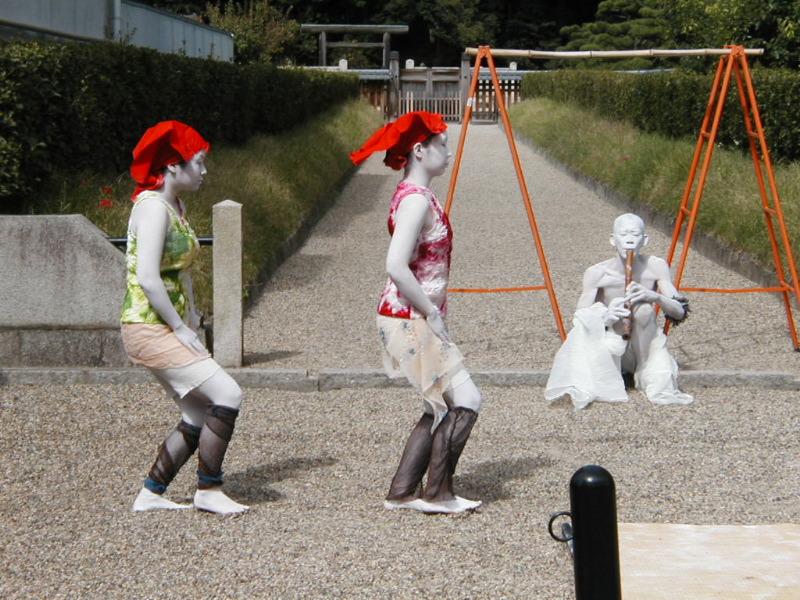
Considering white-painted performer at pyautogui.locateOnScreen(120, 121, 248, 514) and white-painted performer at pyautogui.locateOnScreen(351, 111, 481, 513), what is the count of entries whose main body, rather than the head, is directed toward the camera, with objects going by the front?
0

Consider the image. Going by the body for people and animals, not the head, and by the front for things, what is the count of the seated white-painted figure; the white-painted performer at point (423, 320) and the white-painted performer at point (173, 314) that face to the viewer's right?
2

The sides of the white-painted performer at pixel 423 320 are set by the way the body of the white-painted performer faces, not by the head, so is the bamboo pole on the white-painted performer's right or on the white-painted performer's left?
on the white-painted performer's left

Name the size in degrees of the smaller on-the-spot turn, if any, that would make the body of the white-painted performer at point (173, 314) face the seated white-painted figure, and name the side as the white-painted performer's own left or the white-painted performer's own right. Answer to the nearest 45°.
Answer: approximately 45° to the white-painted performer's own left

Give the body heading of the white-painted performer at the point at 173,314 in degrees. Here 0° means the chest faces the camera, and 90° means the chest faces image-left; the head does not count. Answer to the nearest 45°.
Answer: approximately 270°

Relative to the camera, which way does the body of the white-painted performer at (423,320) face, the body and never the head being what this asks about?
to the viewer's right

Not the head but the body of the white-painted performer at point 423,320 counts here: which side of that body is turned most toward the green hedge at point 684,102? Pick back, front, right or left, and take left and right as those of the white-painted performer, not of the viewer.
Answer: left

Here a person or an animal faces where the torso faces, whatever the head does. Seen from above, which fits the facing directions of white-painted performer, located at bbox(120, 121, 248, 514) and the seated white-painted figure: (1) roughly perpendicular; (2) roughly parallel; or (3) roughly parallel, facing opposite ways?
roughly perpendicular

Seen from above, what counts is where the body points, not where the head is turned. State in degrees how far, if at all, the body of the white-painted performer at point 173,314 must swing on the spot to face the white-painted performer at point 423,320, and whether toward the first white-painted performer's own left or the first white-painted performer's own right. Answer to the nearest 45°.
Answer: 0° — they already face them

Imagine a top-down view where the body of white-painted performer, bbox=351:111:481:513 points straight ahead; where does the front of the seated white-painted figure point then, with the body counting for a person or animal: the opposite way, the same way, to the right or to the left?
to the right

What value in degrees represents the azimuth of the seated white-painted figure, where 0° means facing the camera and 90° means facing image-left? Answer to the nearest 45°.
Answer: approximately 0°

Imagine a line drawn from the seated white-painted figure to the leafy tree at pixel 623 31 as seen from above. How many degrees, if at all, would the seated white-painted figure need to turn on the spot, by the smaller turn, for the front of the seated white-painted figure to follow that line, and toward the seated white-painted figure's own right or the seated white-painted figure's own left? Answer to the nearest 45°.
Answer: approximately 180°

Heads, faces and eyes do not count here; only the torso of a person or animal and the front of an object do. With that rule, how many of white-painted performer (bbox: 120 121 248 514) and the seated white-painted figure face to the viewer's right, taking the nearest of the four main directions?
1

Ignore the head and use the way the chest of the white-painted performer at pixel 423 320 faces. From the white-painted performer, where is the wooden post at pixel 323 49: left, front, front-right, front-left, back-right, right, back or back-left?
left

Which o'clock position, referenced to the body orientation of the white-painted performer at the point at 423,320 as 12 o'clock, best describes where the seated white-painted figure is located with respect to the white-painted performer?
The seated white-painted figure is roughly at 10 o'clock from the white-painted performer.

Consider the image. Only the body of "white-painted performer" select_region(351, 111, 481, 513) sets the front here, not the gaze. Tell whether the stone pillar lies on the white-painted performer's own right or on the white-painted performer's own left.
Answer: on the white-painted performer's own left
